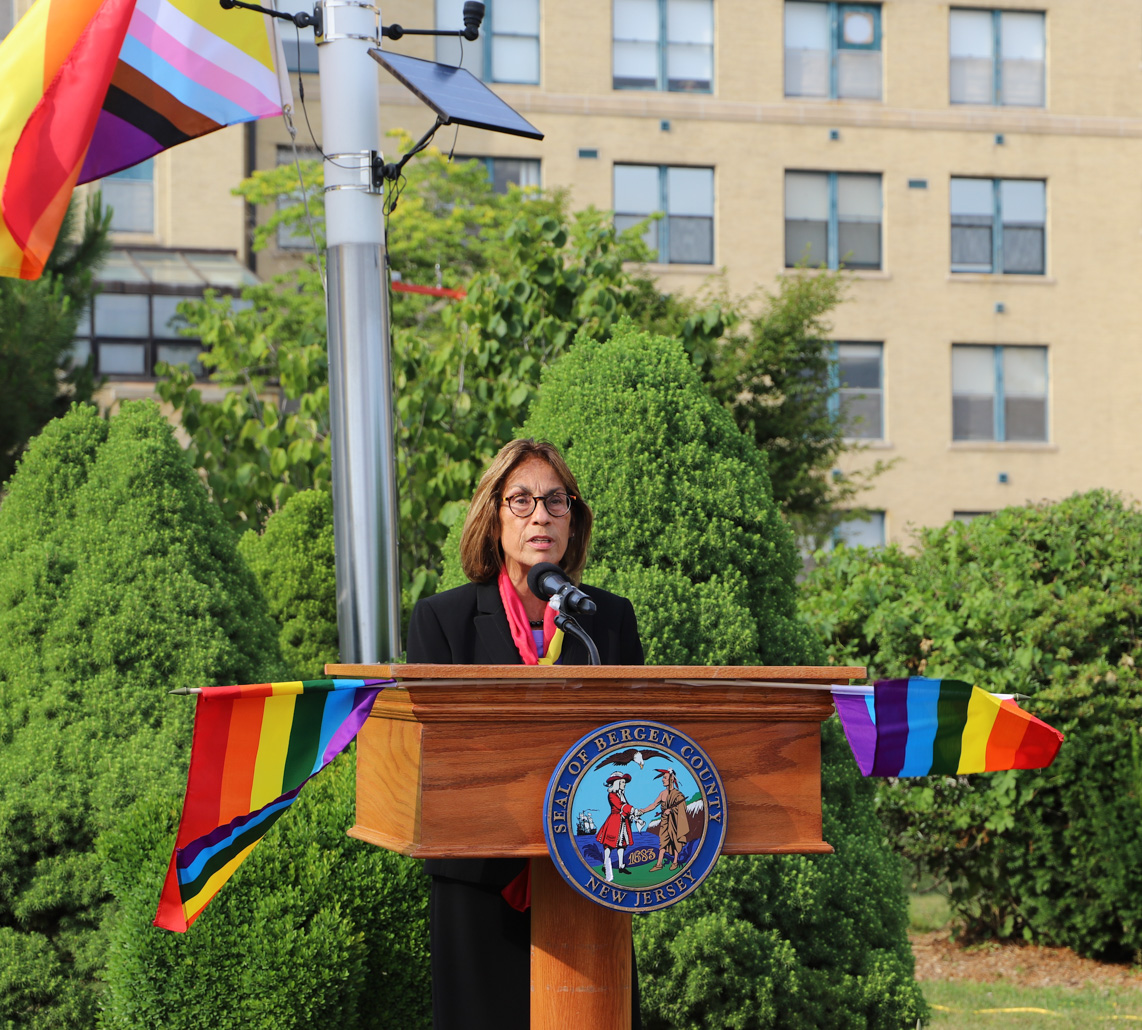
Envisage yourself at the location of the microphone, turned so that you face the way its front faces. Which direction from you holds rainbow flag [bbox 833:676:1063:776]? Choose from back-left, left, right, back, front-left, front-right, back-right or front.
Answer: back-right

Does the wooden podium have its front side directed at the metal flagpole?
no

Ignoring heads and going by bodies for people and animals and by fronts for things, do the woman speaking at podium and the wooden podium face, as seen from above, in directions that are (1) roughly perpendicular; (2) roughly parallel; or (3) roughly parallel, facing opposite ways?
roughly parallel

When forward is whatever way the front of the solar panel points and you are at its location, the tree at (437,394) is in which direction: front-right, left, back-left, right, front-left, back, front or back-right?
back-left

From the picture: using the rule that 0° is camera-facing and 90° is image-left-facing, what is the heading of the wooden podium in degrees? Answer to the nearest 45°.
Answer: approximately 0°

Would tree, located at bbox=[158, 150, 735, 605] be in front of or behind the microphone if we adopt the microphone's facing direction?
in front

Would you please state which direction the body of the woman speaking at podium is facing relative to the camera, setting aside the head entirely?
toward the camera

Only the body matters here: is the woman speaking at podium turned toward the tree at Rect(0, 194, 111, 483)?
no

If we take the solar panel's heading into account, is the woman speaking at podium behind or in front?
in front

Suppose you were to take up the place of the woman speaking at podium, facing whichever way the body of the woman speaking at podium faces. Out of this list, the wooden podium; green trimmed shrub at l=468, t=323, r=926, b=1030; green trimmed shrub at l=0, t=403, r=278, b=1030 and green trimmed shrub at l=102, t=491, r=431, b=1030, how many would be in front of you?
1

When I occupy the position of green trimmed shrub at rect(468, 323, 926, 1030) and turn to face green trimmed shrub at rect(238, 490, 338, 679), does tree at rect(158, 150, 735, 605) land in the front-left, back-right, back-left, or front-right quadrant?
front-right

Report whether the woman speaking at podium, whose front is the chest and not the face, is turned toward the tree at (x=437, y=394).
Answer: no

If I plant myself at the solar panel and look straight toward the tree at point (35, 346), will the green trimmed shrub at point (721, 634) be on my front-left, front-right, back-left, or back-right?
back-right

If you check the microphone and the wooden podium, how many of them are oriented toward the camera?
1

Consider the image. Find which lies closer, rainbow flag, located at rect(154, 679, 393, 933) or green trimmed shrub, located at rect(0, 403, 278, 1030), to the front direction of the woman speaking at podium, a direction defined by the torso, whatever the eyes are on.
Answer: the rainbow flag

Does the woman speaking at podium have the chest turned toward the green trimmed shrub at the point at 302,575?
no

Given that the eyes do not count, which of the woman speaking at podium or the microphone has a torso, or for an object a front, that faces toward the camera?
the woman speaking at podium

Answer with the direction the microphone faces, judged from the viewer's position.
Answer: facing away from the viewer and to the left of the viewer
